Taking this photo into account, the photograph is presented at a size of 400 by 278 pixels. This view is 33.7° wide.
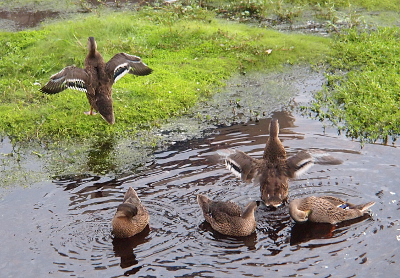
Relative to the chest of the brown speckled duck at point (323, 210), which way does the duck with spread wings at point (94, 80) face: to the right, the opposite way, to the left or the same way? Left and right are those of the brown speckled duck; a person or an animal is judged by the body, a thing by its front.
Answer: to the right

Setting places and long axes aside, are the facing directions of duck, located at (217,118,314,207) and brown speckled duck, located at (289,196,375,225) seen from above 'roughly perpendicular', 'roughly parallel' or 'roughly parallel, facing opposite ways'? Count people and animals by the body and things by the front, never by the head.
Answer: roughly perpendicular

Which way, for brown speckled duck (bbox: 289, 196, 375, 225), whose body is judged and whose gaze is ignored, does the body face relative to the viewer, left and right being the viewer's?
facing to the left of the viewer

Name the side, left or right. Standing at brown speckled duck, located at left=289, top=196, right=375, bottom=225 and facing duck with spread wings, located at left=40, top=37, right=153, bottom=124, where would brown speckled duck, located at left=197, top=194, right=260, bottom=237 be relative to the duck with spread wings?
left

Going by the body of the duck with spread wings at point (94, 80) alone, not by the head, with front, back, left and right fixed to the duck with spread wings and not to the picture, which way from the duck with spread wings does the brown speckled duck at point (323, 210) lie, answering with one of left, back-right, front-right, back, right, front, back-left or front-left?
back-right

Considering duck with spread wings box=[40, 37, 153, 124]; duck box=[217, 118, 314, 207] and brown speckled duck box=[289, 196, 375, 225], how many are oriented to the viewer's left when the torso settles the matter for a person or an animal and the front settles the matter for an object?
1

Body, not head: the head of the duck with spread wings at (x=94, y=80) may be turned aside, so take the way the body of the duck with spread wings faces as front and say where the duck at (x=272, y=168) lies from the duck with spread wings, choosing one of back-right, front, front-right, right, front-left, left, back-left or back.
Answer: back-right
